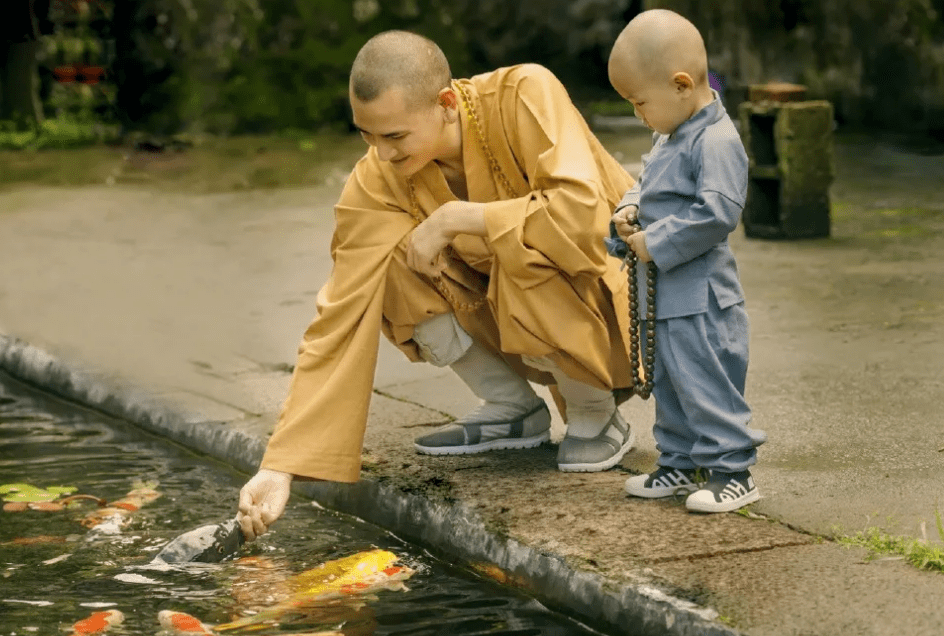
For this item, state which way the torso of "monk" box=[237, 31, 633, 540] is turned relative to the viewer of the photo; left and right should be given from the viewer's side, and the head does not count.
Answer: facing the viewer and to the left of the viewer

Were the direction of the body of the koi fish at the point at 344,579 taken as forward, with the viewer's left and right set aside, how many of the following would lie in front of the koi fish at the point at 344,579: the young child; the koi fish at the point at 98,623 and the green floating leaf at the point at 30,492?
1

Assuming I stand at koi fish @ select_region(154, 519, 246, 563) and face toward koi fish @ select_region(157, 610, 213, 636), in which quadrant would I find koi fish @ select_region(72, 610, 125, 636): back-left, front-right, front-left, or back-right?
front-right

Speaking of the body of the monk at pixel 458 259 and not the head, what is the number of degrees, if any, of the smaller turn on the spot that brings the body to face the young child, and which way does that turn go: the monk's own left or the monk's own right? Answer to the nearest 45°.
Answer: approximately 90° to the monk's own left

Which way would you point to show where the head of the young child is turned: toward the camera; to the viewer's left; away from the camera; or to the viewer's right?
to the viewer's left

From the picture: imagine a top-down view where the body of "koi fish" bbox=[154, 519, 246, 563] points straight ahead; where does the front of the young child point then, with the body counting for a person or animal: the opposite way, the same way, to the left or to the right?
the opposite way

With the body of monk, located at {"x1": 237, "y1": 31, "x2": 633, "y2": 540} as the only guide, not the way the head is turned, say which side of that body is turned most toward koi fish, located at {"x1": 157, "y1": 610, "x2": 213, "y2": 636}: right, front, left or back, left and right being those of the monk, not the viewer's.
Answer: front

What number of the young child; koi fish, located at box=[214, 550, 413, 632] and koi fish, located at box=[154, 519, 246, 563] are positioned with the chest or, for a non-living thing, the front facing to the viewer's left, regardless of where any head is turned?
1

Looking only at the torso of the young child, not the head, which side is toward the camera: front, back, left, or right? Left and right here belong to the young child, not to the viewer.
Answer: left

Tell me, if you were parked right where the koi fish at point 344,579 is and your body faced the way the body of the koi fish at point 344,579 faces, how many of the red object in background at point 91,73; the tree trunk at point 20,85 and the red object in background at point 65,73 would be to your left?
3

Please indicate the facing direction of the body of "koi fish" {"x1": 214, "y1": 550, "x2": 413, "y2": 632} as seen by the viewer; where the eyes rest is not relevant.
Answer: to the viewer's right

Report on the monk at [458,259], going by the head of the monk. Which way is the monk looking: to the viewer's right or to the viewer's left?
to the viewer's left

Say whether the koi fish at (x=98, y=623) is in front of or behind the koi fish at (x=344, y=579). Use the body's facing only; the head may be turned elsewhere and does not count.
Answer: behind

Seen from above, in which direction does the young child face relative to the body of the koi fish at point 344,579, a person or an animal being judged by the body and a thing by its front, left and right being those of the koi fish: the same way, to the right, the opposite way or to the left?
the opposite way

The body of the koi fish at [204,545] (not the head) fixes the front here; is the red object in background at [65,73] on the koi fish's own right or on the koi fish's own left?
on the koi fish's own left

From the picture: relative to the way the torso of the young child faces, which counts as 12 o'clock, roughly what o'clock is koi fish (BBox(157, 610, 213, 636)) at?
The koi fish is roughly at 11 o'clock from the young child.

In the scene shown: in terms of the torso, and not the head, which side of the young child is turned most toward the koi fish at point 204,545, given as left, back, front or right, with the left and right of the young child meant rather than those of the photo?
front
